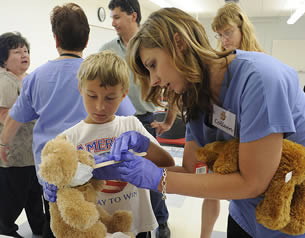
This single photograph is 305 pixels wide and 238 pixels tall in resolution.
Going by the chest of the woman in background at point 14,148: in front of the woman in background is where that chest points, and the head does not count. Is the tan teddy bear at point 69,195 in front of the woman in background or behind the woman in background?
in front

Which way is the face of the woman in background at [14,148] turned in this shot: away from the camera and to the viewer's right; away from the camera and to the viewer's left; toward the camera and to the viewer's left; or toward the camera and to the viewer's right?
toward the camera and to the viewer's right

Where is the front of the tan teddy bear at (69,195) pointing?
to the viewer's right

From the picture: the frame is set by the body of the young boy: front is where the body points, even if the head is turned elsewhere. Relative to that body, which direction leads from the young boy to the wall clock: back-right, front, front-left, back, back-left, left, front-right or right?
back
